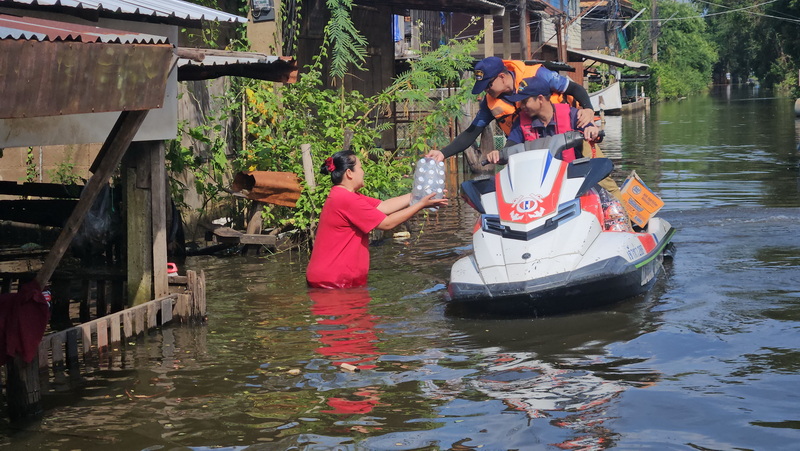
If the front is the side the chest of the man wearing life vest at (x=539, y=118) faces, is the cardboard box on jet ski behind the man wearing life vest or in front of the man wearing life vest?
behind

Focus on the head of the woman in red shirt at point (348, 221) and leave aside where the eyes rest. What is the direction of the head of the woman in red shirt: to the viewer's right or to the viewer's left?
to the viewer's right

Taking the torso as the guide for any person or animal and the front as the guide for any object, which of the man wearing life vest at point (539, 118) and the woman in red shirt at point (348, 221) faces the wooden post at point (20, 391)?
the man wearing life vest

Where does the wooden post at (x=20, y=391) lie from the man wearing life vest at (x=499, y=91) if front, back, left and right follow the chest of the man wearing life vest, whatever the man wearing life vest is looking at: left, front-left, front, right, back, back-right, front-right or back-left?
front

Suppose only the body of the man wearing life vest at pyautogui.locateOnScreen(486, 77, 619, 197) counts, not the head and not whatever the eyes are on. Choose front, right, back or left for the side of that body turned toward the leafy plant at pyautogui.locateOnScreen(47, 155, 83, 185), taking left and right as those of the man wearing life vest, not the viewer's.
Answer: right

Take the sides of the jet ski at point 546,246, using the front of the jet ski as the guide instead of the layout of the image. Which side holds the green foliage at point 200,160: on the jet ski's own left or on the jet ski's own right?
on the jet ski's own right

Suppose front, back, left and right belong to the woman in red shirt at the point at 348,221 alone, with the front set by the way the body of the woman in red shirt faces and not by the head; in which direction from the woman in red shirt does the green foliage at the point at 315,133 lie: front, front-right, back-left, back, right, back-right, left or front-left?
left

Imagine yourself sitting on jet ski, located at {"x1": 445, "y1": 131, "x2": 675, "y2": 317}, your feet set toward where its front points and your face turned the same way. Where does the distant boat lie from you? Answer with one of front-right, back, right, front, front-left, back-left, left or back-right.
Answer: back-right

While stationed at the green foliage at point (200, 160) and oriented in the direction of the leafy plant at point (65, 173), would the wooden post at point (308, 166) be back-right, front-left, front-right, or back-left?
back-left

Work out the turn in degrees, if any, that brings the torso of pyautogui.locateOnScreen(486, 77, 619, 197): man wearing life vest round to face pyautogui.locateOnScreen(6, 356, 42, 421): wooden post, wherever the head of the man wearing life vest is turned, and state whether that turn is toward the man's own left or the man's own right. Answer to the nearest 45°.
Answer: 0° — they already face it

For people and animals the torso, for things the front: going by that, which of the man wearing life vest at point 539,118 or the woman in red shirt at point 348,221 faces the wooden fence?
the man wearing life vest

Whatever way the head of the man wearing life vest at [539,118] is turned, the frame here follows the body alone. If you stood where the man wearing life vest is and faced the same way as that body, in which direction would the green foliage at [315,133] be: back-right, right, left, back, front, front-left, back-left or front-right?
right

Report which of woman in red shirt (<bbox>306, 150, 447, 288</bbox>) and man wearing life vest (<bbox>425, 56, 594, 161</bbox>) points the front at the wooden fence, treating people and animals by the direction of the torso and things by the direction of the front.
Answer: the man wearing life vest

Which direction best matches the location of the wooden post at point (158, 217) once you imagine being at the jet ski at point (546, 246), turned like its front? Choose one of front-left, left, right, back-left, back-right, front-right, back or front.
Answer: front-right

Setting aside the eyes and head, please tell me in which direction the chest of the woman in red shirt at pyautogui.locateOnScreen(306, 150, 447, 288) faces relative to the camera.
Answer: to the viewer's right
